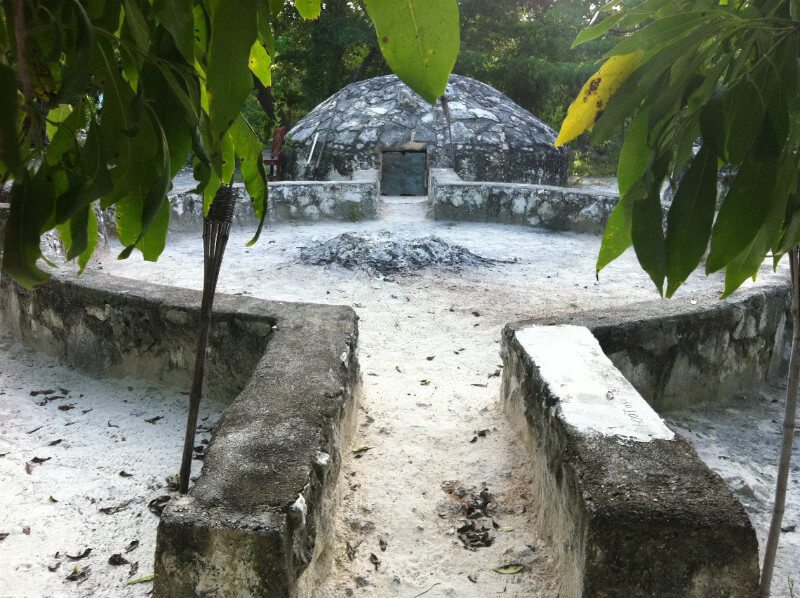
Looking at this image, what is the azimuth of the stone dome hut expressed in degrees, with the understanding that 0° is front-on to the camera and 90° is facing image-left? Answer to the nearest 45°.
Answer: approximately 0°

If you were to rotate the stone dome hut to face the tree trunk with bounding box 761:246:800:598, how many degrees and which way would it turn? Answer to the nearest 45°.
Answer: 0° — it already faces it

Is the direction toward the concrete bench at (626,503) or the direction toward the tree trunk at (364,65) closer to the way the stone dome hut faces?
the concrete bench

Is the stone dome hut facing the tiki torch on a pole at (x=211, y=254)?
yes

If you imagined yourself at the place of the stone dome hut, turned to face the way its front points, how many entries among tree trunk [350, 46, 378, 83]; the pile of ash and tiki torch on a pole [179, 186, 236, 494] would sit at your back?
1

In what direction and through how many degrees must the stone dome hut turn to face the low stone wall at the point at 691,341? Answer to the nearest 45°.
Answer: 0° — it already faces it

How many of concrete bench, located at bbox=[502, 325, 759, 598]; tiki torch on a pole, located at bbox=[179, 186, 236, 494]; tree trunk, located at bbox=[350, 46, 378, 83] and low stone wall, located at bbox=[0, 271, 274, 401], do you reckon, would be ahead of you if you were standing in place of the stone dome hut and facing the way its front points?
3

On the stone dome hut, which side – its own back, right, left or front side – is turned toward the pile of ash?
front

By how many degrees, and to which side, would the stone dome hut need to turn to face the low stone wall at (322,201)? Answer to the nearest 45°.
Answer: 0° — it already faces it

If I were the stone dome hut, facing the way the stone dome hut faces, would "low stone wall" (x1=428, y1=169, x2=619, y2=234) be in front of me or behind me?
in front

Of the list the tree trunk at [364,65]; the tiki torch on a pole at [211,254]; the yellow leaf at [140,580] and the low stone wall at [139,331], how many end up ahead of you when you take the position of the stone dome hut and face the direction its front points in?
3

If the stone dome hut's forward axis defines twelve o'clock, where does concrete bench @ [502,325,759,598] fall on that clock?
The concrete bench is roughly at 12 o'clock from the stone dome hut.
